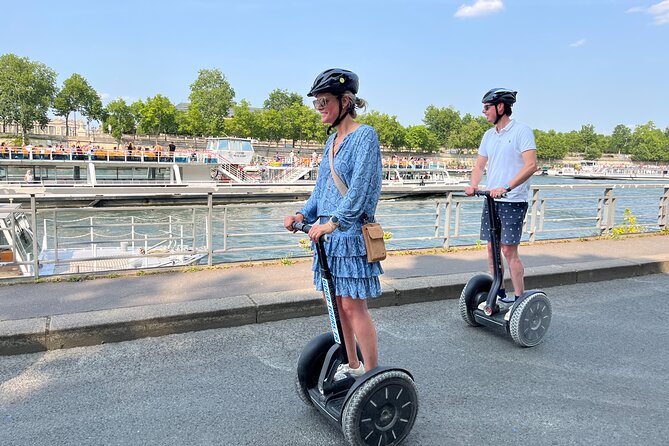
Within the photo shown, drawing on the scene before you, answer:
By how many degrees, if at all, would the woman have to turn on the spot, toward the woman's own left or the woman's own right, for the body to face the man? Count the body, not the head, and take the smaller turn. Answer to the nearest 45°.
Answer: approximately 180°

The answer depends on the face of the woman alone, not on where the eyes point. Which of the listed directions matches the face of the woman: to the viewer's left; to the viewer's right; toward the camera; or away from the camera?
to the viewer's left

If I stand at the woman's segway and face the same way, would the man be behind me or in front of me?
behind

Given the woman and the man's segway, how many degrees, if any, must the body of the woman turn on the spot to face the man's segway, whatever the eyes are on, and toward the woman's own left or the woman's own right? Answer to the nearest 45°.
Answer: approximately 180°

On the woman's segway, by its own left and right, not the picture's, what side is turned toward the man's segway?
back

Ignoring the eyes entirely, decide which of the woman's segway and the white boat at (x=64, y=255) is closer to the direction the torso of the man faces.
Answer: the woman's segway

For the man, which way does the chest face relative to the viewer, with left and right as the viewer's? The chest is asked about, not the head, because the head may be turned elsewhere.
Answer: facing the viewer and to the left of the viewer
